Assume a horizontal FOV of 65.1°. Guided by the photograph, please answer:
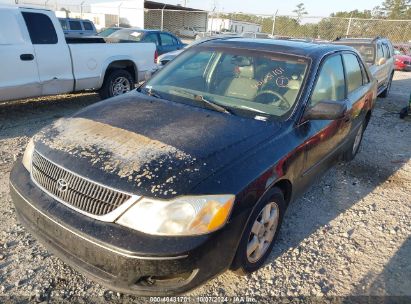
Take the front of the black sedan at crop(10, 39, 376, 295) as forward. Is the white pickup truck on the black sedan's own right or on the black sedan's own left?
on the black sedan's own right

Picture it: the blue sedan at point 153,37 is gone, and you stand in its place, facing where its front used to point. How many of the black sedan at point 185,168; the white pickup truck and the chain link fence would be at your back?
1

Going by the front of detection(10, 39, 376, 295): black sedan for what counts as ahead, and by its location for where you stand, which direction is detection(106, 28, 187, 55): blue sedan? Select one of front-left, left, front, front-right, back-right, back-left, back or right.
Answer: back-right

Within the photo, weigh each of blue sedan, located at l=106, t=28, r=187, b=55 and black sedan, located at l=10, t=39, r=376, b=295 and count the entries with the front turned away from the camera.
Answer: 0

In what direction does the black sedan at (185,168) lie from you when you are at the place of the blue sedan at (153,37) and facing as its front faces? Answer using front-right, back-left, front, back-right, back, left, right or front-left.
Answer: front-left

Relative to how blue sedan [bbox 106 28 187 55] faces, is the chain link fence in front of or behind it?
behind

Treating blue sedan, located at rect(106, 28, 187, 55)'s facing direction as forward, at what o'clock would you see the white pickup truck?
The white pickup truck is roughly at 11 o'clock from the blue sedan.

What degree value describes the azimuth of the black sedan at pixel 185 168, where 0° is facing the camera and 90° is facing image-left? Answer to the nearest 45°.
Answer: approximately 45°

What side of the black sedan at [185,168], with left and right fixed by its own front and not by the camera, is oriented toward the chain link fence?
back
